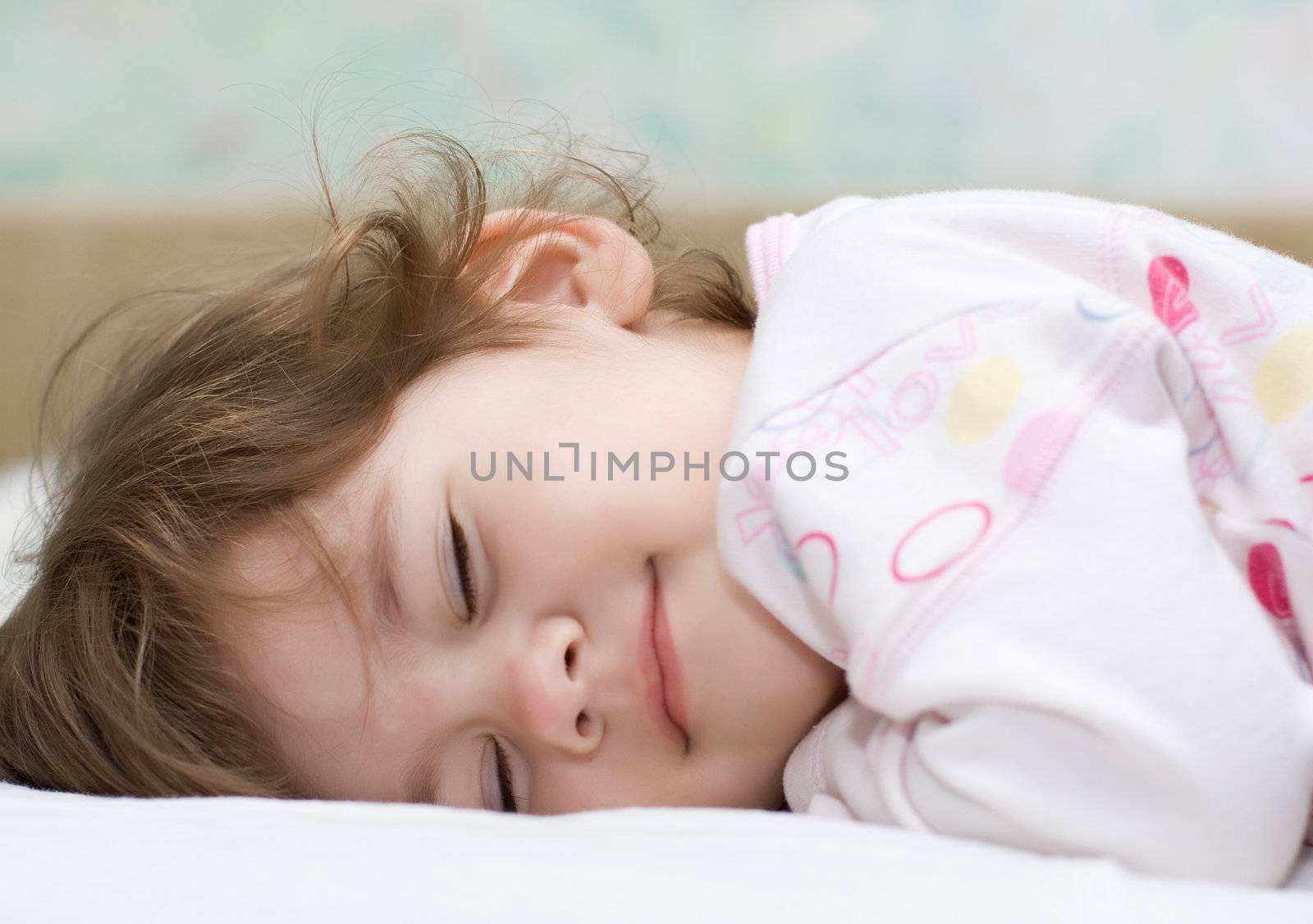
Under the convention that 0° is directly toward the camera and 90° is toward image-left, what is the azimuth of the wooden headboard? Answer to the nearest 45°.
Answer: approximately 0°
